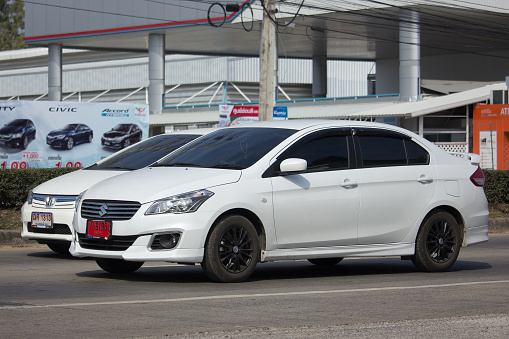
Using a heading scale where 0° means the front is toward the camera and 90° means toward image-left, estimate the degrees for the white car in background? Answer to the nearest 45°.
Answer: approximately 45°

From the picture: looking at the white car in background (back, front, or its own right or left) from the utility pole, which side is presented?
back

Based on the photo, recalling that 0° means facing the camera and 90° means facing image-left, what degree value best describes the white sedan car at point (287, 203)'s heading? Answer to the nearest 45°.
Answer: approximately 45°

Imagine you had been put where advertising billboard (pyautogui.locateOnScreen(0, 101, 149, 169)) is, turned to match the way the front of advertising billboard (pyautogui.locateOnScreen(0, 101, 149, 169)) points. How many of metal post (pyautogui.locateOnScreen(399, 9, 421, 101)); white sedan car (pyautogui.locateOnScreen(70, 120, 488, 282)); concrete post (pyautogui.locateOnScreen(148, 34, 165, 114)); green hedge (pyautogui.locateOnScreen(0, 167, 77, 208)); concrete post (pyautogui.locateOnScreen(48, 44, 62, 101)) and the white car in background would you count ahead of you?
3

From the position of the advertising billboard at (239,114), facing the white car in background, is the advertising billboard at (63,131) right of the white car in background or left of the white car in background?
right

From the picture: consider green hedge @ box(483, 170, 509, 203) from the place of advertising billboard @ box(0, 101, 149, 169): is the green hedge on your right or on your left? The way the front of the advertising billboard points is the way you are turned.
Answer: on your left

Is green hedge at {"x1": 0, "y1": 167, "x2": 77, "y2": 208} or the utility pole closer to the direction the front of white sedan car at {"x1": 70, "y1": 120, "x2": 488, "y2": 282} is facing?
the green hedge

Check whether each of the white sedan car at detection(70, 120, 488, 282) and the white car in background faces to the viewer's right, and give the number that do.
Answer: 0

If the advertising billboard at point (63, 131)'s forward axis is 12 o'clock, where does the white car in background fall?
The white car in background is roughly at 12 o'clock from the advertising billboard.

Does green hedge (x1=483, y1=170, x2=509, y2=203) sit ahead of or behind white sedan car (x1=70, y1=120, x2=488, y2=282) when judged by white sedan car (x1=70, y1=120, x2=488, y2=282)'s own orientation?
behind

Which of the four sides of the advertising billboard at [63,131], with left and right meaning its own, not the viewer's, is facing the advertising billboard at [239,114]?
left

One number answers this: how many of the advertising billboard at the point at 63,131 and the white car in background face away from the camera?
0
